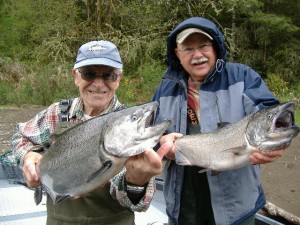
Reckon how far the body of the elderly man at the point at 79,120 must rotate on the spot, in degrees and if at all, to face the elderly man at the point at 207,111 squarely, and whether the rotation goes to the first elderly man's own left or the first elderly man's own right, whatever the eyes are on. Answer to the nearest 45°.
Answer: approximately 90° to the first elderly man's own left

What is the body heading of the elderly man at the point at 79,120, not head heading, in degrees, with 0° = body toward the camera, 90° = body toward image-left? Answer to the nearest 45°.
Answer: approximately 0°
